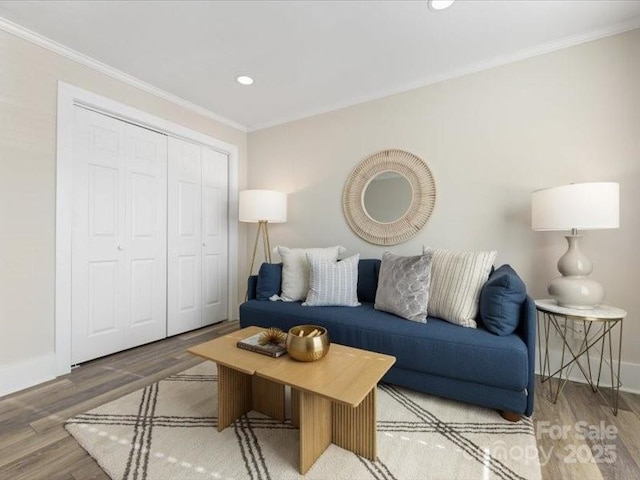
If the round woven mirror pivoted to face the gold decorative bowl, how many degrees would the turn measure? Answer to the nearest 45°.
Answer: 0° — it already faces it

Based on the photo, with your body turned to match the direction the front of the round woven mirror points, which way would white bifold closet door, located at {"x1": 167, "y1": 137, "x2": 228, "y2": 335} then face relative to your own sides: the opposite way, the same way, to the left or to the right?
to the left

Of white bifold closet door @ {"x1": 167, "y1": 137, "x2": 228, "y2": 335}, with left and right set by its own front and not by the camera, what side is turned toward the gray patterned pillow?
front

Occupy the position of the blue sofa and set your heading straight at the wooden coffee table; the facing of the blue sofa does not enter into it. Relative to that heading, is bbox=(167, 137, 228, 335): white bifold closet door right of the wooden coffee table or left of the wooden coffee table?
right

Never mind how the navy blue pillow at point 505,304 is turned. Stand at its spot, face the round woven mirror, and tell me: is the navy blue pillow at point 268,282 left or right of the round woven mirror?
left

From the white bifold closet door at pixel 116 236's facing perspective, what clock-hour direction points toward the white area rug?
The white area rug is roughly at 1 o'clock from the white bifold closet door.

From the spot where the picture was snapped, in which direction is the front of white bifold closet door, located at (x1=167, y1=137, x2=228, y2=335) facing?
facing the viewer and to the right of the viewer

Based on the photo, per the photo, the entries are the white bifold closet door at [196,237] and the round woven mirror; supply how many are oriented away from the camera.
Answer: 0

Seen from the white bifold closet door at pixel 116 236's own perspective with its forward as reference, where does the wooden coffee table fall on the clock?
The wooden coffee table is roughly at 1 o'clock from the white bifold closet door.

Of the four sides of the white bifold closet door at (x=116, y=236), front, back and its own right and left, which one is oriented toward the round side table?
front

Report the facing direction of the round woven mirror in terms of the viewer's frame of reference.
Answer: facing the viewer

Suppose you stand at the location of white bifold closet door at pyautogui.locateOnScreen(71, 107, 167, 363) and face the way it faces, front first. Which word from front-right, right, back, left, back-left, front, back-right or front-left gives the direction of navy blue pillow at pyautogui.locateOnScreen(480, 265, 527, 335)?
front

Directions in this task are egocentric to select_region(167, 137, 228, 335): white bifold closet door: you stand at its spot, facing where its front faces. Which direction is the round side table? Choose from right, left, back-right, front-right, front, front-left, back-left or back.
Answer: front
